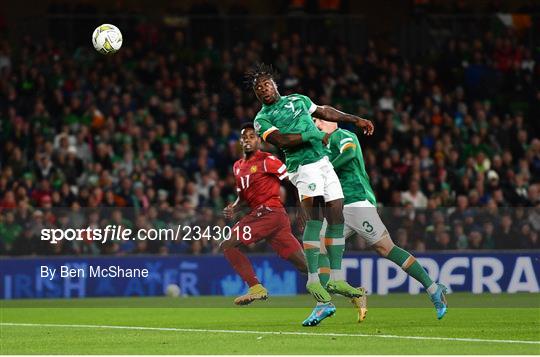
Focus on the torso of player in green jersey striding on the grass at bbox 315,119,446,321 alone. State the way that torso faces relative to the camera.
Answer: to the viewer's left

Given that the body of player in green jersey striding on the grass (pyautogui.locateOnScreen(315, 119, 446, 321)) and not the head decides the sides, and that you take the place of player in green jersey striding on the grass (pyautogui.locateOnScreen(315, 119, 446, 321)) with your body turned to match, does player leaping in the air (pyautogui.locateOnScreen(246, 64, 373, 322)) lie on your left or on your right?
on your left

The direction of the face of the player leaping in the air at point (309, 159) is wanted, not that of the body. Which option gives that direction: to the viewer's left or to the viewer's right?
to the viewer's left

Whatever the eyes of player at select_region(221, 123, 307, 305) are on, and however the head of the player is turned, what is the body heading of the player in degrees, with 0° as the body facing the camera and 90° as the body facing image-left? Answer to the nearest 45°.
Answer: approximately 45°
